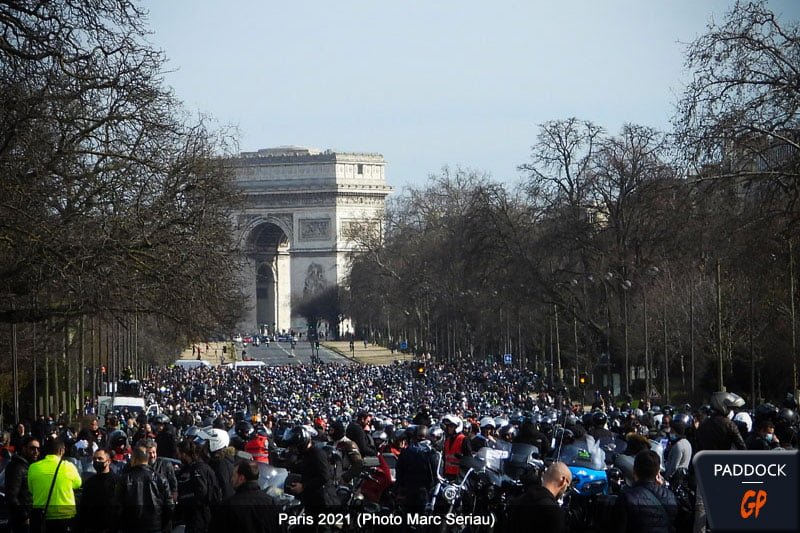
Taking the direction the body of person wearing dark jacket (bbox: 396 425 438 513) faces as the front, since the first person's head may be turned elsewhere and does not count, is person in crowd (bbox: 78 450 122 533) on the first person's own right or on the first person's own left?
on the first person's own left

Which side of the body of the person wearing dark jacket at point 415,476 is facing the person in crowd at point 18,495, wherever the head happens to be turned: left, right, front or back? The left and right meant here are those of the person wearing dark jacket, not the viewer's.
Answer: left

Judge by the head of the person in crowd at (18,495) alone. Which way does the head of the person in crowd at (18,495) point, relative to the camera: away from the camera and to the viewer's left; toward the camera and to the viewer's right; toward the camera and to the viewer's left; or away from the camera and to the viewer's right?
toward the camera and to the viewer's right

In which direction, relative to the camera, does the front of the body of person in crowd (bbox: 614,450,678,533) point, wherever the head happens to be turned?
away from the camera

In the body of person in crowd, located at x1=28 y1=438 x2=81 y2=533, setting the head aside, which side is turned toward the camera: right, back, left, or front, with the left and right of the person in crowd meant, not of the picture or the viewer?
back

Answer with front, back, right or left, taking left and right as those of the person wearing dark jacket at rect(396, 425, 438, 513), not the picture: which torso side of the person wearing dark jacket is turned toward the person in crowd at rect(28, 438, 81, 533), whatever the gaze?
left

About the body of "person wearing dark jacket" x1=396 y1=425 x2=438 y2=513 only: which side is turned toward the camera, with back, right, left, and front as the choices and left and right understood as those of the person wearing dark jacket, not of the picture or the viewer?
back
